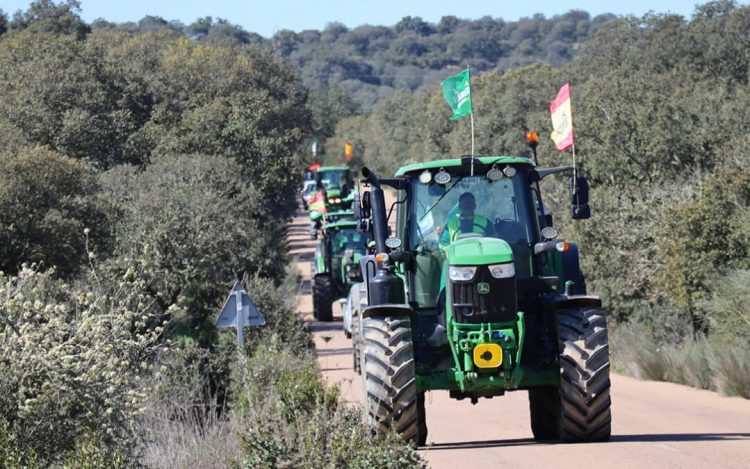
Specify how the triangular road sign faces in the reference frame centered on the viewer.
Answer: facing away from the viewer

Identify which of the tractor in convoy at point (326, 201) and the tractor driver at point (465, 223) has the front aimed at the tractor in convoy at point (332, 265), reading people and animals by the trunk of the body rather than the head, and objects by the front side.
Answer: the tractor in convoy at point (326, 201)

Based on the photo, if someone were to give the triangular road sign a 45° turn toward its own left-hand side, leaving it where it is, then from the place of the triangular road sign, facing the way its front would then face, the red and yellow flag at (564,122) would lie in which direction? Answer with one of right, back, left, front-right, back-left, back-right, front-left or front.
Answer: back-right

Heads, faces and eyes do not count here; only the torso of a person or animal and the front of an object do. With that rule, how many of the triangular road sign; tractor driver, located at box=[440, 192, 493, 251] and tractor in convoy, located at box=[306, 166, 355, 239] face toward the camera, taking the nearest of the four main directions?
2

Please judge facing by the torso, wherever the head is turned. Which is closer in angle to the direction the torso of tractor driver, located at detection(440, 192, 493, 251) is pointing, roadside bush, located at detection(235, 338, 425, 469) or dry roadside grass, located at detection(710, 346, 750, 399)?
the roadside bush

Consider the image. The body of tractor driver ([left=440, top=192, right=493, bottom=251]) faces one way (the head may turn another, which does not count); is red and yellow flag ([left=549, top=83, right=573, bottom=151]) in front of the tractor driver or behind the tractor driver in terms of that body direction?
behind

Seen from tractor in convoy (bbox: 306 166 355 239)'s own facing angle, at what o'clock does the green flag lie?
The green flag is roughly at 12 o'clock from the tractor in convoy.

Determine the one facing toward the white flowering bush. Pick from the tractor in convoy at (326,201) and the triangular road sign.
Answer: the tractor in convoy

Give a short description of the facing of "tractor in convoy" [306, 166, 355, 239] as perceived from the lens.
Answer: facing the viewer

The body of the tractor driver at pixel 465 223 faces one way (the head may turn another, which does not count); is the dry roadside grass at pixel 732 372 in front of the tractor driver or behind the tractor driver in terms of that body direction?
behind

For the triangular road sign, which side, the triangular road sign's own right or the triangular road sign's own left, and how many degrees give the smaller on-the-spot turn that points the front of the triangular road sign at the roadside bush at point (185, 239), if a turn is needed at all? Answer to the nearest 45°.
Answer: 0° — it already faces it

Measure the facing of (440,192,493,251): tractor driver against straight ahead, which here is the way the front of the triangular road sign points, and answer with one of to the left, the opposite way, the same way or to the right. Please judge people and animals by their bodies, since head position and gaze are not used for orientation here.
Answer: the opposite way

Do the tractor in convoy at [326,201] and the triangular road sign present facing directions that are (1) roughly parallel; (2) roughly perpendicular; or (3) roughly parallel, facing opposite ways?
roughly parallel, facing opposite ways

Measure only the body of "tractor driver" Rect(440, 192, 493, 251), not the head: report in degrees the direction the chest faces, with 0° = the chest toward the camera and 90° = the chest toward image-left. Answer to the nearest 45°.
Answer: approximately 0°

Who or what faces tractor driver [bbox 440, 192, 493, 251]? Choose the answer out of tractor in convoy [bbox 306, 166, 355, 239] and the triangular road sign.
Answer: the tractor in convoy

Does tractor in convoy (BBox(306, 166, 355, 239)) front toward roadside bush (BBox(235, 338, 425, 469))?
yes

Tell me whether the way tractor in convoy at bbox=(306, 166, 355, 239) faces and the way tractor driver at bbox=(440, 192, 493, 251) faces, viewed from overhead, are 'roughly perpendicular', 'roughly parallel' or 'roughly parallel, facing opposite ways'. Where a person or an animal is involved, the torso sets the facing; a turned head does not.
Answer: roughly parallel
